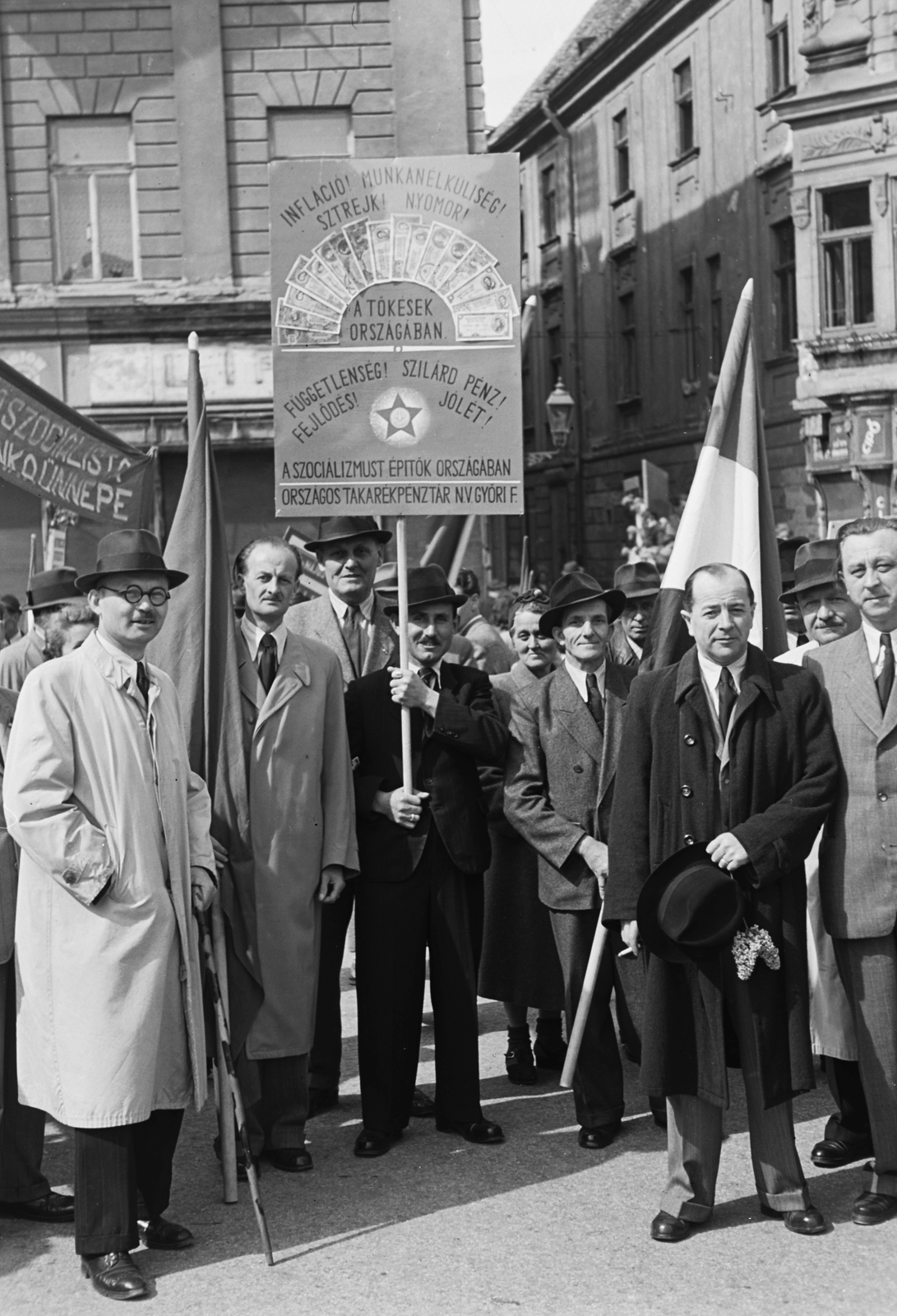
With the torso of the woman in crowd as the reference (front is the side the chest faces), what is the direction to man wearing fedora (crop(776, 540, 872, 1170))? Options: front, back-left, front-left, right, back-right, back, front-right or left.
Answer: front-left

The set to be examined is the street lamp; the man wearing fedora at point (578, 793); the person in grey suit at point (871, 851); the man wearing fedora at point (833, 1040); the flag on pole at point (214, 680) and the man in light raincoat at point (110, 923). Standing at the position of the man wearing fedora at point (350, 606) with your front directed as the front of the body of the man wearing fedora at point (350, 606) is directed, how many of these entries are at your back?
1

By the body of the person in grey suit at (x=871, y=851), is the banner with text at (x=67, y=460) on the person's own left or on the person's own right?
on the person's own right

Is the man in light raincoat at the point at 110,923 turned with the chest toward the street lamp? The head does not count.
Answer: no

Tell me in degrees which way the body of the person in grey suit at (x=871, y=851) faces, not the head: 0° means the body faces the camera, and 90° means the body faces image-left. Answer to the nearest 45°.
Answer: approximately 0°

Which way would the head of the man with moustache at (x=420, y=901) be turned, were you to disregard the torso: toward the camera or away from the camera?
toward the camera

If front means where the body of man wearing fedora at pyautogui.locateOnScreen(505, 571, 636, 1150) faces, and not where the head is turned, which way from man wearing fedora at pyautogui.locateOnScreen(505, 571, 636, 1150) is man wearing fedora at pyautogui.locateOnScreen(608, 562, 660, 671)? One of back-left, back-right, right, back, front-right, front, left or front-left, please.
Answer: back-left

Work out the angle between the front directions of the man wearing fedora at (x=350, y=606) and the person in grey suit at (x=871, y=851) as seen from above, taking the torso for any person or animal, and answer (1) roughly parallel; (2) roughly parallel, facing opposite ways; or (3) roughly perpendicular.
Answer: roughly parallel

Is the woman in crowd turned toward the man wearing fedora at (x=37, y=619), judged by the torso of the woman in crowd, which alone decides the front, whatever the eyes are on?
no

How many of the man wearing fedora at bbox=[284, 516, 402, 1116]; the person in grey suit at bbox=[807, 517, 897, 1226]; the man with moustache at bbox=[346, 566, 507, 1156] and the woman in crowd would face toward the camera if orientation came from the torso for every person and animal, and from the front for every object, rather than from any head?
4

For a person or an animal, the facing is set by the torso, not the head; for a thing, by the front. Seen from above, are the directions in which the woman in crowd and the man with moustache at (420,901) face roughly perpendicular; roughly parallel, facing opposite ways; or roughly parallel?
roughly parallel

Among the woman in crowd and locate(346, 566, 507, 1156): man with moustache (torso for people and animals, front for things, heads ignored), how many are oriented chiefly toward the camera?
2

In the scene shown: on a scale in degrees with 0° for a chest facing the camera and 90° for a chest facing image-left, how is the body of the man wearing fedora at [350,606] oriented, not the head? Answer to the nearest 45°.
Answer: approximately 0°

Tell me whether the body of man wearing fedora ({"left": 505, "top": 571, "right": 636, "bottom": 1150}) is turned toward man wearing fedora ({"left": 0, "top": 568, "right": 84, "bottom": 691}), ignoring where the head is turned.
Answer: no

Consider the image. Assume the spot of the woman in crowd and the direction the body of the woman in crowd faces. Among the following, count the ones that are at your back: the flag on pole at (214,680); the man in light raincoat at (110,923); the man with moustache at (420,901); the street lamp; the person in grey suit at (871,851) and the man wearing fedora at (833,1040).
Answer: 1

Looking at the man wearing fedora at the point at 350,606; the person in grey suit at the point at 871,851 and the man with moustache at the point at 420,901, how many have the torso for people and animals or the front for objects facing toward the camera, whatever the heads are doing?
3

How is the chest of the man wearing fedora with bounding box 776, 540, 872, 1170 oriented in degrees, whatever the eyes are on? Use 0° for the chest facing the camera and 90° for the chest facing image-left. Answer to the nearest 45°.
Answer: approximately 45°

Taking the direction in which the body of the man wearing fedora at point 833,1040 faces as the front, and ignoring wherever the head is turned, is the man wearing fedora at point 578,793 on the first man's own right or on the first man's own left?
on the first man's own right

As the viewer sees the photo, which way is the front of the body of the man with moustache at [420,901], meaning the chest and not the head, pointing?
toward the camera

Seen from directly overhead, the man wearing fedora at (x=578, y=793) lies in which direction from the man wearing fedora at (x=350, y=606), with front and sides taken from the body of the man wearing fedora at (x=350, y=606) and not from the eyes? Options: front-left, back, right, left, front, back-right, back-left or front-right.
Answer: front-left
